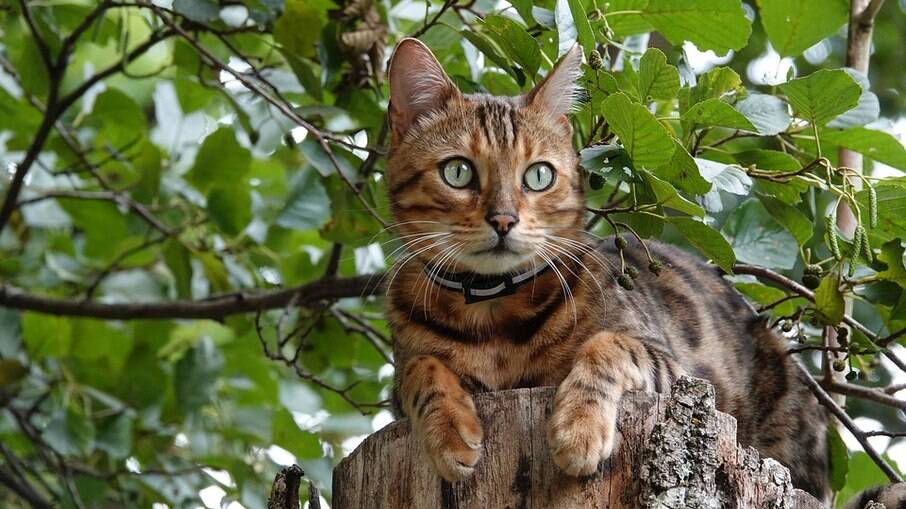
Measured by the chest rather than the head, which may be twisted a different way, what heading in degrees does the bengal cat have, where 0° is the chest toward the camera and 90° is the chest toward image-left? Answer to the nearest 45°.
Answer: approximately 45°

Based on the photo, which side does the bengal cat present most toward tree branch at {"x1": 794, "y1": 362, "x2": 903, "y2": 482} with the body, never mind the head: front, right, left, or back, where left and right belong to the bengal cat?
back
